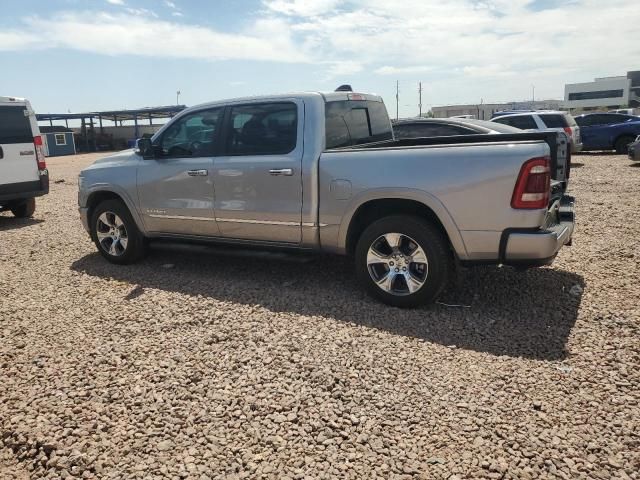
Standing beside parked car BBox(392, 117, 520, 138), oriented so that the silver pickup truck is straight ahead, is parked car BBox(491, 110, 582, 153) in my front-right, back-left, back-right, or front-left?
back-left

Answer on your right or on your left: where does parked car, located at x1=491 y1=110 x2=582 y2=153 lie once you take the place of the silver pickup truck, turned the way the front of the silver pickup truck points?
on your right

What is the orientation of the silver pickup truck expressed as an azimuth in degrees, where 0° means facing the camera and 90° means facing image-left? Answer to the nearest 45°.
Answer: approximately 135°

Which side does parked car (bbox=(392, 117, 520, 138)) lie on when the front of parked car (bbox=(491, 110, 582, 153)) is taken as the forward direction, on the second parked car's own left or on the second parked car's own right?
on the second parked car's own left

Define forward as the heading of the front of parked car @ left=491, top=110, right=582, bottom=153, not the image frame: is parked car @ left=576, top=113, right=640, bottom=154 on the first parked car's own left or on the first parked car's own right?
on the first parked car's own right

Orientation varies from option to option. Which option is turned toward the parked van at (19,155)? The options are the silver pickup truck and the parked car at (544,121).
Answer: the silver pickup truck

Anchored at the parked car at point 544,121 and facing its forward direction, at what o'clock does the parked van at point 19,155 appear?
the parked van at point 19,155 is roughly at 9 o'clock from the parked car at point 544,121.

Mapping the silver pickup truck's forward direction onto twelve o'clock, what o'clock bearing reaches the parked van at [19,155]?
The parked van is roughly at 12 o'clock from the silver pickup truck.

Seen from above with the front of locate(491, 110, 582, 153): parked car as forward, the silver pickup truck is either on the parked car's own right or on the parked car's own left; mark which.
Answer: on the parked car's own left

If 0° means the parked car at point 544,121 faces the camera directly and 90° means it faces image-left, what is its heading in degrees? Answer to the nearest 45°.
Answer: approximately 135°
